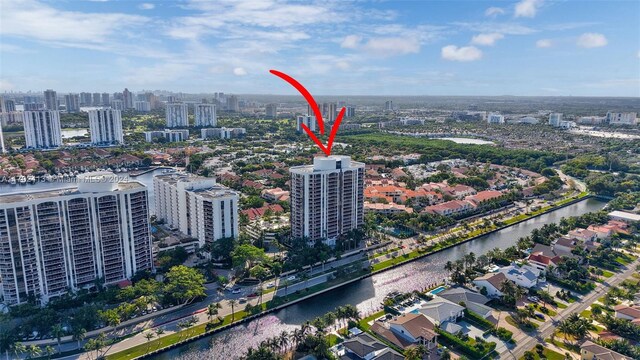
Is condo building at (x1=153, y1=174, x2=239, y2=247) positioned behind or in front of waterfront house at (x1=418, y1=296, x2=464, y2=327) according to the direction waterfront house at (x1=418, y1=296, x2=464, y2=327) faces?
behind

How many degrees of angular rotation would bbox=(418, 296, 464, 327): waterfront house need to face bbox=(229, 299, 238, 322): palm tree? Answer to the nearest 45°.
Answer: approximately 135° to its right

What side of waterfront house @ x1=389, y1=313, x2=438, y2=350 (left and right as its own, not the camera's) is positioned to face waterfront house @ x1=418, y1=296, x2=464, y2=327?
left

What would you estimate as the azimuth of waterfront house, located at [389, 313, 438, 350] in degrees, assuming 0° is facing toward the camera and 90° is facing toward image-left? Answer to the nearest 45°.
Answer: approximately 315°

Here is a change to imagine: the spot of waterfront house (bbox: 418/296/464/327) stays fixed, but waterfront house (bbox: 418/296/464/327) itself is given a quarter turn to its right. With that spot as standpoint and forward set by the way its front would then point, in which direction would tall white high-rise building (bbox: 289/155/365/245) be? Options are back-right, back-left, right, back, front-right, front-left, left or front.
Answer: right

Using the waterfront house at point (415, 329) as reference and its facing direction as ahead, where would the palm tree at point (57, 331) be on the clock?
The palm tree is roughly at 4 o'clock from the waterfront house.

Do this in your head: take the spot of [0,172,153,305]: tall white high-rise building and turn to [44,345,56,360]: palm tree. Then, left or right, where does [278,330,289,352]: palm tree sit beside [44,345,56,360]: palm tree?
left

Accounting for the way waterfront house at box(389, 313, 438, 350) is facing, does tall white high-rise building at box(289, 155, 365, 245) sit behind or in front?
behind

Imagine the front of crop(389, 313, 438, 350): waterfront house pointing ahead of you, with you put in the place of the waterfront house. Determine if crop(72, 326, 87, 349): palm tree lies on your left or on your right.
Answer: on your right
